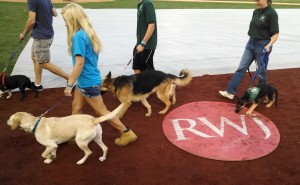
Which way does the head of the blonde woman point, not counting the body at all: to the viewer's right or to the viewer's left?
to the viewer's left

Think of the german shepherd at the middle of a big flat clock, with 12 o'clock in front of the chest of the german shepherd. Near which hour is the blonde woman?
The blonde woman is roughly at 10 o'clock from the german shepherd.

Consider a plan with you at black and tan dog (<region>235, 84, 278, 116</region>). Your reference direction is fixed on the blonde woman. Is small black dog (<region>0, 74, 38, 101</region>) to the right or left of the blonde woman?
right

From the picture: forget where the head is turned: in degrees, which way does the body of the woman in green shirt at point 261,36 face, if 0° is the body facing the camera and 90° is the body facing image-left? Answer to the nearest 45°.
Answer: approximately 45°

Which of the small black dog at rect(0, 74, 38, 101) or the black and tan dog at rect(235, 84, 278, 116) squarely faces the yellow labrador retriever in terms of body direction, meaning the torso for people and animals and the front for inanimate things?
the black and tan dog

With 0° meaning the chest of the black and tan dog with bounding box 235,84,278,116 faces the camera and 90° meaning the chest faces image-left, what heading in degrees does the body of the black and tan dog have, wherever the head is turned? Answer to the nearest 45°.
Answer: approximately 45°

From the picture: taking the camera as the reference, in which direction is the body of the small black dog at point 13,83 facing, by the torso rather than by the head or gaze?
to the viewer's left

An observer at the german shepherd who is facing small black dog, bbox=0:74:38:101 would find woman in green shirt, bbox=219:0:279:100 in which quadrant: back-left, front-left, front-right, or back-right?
back-right

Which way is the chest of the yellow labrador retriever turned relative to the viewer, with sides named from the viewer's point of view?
facing to the left of the viewer

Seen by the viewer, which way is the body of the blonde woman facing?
to the viewer's left

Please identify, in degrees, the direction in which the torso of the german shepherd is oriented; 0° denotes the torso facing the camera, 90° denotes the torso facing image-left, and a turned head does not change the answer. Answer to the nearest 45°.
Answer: approximately 90°
